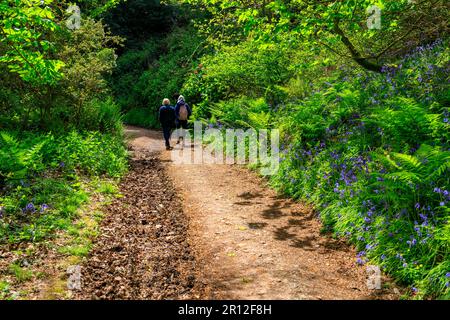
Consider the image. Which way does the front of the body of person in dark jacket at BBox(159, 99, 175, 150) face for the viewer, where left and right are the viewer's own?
facing away from the viewer

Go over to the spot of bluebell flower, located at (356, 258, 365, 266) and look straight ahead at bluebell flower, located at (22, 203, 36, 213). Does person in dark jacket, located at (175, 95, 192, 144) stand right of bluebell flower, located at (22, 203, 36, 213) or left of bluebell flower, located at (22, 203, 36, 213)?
right

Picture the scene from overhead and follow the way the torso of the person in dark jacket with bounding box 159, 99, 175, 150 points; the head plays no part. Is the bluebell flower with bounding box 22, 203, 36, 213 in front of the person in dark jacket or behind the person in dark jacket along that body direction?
behind

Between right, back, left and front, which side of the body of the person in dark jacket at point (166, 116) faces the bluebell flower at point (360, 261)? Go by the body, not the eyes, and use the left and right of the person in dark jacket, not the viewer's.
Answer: back
